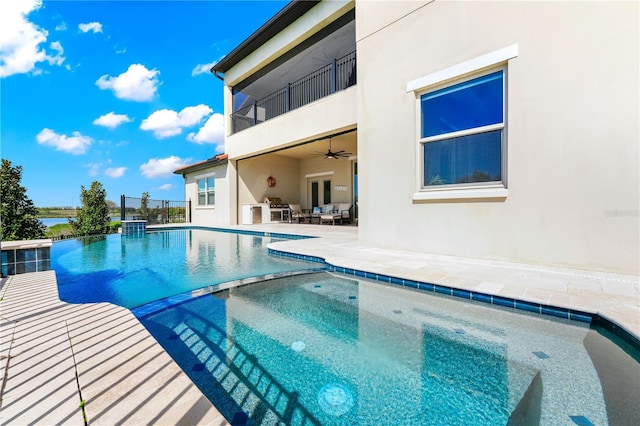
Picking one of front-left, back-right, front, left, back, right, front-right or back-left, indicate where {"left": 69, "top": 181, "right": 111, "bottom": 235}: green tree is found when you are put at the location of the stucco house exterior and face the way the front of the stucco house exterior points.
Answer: front-right

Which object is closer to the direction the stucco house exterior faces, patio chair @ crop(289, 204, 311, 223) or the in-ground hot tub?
the in-ground hot tub

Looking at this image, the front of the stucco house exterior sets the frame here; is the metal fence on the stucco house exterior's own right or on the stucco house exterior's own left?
on the stucco house exterior's own right

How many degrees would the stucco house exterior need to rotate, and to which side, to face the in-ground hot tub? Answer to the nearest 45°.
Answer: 0° — it already faces it

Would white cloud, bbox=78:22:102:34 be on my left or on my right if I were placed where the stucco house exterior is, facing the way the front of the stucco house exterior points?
on my right

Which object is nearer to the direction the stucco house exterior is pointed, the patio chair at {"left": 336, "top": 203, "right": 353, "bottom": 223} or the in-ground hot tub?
the in-ground hot tub

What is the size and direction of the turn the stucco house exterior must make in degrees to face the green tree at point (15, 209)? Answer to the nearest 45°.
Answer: approximately 45° to its right

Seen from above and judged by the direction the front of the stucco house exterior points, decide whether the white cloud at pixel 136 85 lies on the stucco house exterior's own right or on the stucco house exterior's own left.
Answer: on the stucco house exterior's own right

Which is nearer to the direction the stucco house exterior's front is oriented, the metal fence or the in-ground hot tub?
the in-ground hot tub

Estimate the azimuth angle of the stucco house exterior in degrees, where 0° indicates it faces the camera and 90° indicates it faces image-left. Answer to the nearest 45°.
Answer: approximately 45°
